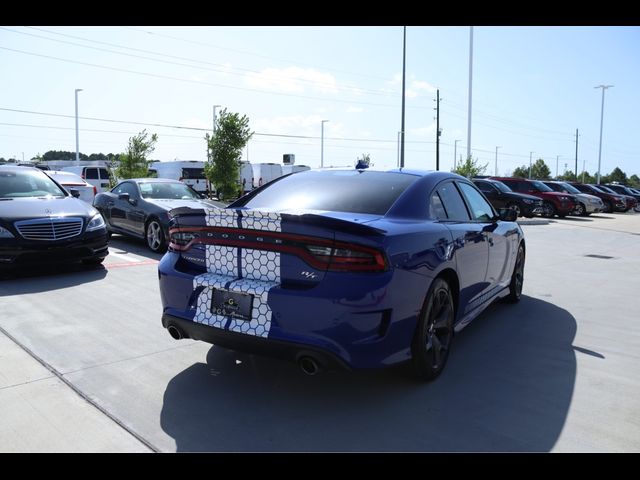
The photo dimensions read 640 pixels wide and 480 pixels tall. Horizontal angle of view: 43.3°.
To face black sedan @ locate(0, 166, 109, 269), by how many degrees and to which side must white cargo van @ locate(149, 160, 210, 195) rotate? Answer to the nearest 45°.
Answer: approximately 45° to its right

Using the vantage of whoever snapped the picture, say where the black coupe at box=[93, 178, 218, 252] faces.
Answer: facing the viewer and to the right of the viewer

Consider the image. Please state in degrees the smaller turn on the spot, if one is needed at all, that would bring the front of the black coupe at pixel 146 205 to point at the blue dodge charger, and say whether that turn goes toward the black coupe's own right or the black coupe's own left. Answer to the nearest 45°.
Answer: approximately 45° to the black coupe's own right

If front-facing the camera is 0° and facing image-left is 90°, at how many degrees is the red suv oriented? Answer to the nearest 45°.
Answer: approximately 315°

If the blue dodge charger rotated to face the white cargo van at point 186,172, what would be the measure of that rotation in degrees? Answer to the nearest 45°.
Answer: approximately 45° to its left

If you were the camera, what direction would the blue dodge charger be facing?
facing away from the viewer and to the right of the viewer

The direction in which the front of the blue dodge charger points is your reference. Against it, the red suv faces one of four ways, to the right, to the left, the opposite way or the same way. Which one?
to the right

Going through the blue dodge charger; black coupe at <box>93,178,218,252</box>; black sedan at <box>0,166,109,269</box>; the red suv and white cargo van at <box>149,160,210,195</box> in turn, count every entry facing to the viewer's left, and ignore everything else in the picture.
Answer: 0
